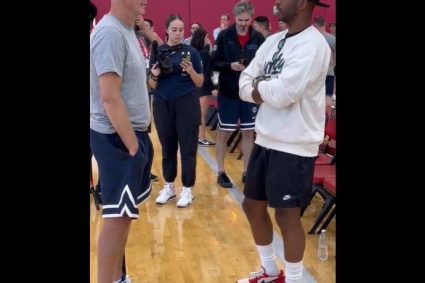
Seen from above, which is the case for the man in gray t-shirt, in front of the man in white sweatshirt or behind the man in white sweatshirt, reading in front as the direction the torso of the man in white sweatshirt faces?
in front

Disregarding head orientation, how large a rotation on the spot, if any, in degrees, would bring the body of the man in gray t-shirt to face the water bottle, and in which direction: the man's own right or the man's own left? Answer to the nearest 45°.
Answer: approximately 45° to the man's own left

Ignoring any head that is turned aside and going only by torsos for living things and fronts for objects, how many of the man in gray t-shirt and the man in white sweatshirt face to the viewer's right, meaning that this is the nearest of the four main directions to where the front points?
1

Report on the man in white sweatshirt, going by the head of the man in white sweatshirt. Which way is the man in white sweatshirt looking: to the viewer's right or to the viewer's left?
to the viewer's left

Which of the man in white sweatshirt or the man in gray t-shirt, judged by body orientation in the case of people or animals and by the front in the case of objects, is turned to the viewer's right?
the man in gray t-shirt

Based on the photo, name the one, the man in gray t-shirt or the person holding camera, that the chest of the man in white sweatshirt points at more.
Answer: the man in gray t-shirt

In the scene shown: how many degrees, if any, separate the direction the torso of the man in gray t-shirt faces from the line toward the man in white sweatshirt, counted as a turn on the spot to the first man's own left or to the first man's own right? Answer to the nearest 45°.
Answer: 0° — they already face them

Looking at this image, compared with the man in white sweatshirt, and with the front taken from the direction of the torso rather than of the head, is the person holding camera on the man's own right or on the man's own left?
on the man's own right

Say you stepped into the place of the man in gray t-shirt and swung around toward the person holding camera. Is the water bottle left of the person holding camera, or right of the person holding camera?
right

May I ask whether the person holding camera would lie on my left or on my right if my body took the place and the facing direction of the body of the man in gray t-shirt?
on my left

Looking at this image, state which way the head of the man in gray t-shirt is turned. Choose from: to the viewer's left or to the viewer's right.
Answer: to the viewer's right

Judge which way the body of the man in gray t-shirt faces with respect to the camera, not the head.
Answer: to the viewer's right

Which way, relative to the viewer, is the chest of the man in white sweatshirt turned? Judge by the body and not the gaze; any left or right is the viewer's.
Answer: facing the viewer and to the left of the viewer
